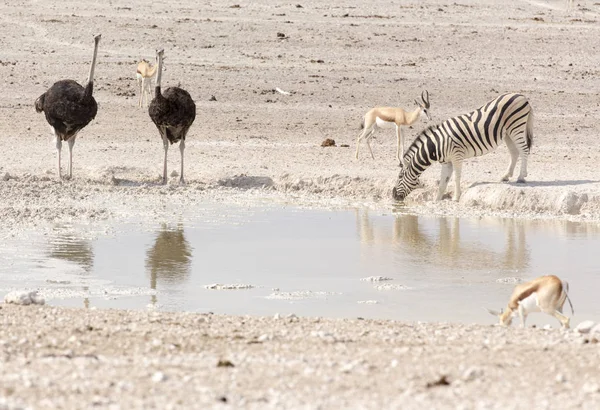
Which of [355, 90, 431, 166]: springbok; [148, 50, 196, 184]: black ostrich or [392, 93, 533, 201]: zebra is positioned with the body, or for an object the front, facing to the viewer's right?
the springbok

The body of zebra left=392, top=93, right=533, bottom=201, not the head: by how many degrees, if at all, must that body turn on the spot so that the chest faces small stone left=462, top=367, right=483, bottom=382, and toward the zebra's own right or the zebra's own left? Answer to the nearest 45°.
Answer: approximately 90° to the zebra's own left

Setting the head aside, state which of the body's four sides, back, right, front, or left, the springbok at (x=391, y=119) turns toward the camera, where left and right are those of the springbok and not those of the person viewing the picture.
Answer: right

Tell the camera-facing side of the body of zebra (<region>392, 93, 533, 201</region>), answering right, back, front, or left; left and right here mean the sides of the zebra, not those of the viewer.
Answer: left

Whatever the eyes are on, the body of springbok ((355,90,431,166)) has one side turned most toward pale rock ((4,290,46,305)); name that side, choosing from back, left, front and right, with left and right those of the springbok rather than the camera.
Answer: right

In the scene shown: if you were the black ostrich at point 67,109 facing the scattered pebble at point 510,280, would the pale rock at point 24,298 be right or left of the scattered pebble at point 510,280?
right

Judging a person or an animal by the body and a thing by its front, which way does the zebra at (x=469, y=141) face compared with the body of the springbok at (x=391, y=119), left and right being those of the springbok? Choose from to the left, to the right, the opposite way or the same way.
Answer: the opposite way

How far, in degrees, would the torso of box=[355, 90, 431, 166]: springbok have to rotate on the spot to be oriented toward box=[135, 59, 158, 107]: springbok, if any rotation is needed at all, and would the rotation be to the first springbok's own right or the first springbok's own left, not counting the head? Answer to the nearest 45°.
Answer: approximately 135° to the first springbok's own left

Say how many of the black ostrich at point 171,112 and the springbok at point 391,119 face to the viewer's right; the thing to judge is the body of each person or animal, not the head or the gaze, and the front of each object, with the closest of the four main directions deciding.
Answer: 1

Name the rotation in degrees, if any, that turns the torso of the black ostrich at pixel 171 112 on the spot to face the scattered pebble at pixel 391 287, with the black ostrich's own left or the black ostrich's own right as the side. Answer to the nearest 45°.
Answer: approximately 45° to the black ostrich's own left

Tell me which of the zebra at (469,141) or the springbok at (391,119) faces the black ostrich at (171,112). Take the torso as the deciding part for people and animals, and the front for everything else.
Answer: the zebra
